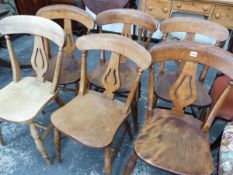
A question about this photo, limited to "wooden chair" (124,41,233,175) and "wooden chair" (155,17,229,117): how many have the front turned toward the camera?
2

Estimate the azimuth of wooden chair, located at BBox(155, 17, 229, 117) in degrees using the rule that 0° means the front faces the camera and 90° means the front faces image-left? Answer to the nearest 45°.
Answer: approximately 0°

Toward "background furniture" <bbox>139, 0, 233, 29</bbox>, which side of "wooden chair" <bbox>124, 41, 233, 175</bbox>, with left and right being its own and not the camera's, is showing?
back

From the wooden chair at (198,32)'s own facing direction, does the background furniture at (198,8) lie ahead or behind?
behind

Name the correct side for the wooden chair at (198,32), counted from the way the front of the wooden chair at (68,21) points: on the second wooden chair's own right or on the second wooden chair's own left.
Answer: on the second wooden chair's own left

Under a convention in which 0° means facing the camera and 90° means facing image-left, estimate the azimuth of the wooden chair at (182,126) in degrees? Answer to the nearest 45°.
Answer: approximately 0°

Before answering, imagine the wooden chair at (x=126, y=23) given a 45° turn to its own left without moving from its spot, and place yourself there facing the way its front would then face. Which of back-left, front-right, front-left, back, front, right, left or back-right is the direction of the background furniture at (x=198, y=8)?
back-left

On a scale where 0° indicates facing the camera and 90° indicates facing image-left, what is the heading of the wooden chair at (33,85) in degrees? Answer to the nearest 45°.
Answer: approximately 45°

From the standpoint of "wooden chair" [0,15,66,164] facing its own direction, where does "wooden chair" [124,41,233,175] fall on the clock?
"wooden chair" [124,41,233,175] is roughly at 9 o'clock from "wooden chair" [0,15,66,164].

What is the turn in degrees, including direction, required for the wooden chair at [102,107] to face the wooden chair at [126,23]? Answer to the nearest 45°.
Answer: approximately 135° to its right
